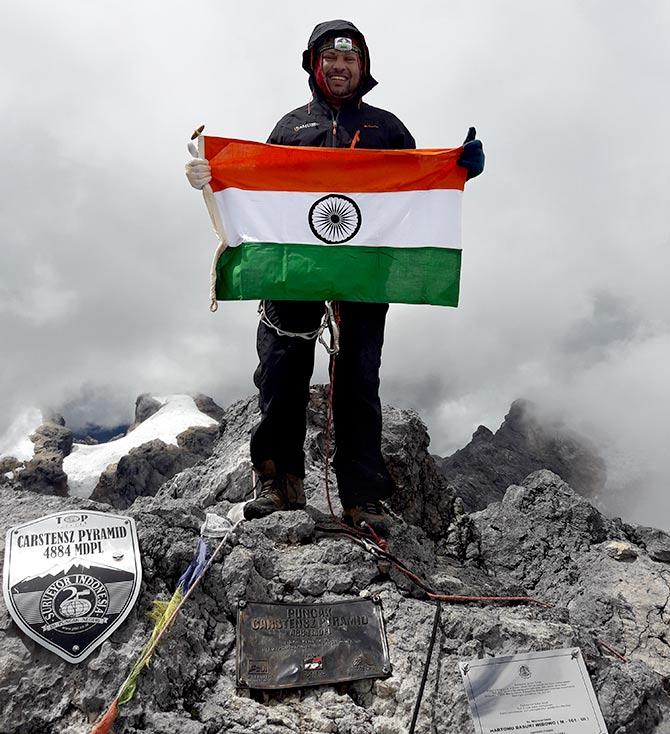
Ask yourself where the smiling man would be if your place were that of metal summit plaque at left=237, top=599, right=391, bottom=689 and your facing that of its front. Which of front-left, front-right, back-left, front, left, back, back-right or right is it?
back

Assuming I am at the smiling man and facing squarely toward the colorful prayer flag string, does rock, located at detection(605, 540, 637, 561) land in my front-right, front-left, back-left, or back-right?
back-left

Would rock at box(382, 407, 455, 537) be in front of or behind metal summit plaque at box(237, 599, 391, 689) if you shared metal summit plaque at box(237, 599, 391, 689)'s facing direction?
behind

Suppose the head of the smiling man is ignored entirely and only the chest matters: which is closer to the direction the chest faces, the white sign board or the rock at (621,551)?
the white sign board

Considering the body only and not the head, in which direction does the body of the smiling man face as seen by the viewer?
toward the camera

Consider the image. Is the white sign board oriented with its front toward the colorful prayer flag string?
no

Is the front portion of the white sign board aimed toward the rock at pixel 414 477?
no

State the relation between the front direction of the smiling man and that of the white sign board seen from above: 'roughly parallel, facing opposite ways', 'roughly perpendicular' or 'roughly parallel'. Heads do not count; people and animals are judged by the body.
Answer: roughly parallel

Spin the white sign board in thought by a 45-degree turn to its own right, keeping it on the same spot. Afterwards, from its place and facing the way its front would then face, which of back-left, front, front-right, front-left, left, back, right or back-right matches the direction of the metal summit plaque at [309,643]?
front-right

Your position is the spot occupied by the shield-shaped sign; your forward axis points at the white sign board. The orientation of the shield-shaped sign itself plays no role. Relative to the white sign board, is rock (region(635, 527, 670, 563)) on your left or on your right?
left

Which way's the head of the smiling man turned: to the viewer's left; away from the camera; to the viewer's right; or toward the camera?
toward the camera

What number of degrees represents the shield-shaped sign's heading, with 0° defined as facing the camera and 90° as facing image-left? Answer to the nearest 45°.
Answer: approximately 0°

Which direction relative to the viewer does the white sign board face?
toward the camera

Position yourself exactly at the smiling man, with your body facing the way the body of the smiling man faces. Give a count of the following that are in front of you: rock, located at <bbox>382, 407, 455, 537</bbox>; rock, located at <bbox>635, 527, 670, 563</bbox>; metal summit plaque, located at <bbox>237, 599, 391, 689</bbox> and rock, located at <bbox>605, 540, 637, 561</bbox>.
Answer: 1

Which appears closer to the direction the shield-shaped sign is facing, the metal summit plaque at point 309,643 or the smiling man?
the metal summit plaque

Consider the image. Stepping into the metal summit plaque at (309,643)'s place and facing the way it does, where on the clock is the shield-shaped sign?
The shield-shaped sign is roughly at 3 o'clock from the metal summit plaque.

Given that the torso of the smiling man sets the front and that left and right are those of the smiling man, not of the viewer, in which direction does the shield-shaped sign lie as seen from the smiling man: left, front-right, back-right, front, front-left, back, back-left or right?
front-right

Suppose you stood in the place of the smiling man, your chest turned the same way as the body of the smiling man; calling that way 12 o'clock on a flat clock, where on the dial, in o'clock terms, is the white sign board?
The white sign board is roughly at 11 o'clock from the smiling man.

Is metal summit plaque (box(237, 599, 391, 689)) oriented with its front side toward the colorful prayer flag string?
no

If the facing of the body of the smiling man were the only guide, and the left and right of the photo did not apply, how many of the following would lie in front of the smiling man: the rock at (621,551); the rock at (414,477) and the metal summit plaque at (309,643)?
1
